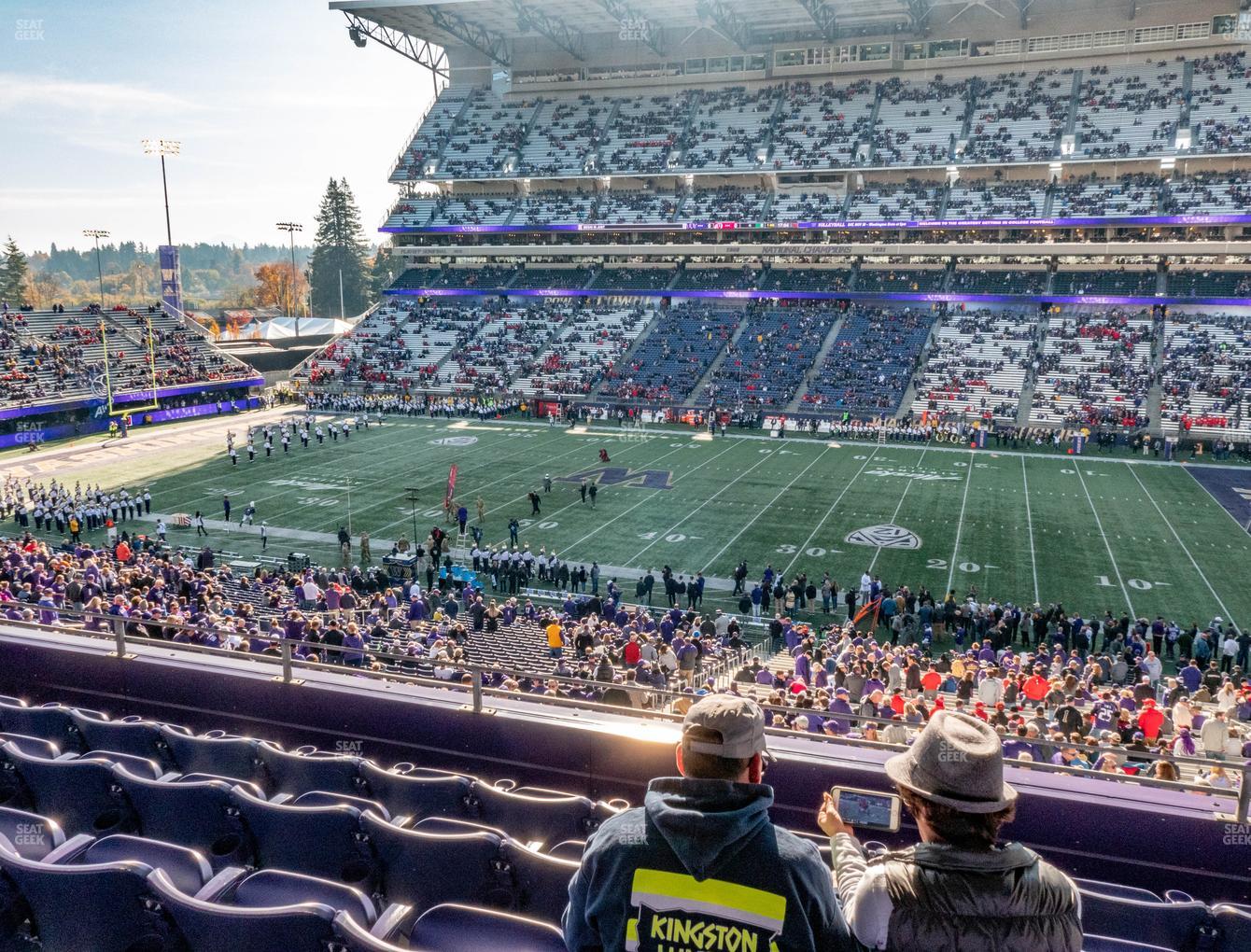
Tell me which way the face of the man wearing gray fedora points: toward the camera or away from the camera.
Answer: away from the camera

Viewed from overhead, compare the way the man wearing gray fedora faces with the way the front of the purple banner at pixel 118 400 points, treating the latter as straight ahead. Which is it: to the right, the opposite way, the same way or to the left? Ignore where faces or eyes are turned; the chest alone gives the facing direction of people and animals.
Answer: to the left

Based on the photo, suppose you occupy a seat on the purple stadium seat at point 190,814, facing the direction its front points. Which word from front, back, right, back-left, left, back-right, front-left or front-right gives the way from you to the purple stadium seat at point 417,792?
front-right

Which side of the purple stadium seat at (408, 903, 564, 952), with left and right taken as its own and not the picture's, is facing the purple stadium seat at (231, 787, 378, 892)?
left

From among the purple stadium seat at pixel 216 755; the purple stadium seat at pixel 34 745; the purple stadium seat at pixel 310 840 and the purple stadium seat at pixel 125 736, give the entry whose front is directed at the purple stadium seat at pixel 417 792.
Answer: the purple stadium seat at pixel 310 840

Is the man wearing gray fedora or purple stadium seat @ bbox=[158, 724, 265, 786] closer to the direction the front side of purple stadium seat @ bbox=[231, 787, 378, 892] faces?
the purple stadium seat

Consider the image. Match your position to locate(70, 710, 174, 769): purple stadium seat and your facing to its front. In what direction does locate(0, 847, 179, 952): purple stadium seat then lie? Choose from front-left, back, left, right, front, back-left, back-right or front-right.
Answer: back-right

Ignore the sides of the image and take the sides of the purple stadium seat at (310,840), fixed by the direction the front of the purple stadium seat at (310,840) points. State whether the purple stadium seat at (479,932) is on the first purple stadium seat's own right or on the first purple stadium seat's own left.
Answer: on the first purple stadium seat's own right

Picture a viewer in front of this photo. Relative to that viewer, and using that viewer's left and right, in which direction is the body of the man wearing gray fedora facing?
facing away from the viewer

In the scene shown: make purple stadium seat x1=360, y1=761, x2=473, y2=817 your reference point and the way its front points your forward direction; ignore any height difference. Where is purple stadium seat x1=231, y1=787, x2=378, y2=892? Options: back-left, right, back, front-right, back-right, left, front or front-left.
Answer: back

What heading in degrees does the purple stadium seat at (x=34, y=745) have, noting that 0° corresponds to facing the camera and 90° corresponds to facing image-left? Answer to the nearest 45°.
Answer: approximately 225°

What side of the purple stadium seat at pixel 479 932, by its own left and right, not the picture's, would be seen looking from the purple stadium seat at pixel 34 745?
left

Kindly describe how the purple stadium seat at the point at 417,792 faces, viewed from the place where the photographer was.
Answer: facing away from the viewer and to the right of the viewer

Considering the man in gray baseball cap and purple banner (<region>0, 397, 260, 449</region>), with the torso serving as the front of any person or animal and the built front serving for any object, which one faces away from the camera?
the man in gray baseball cap

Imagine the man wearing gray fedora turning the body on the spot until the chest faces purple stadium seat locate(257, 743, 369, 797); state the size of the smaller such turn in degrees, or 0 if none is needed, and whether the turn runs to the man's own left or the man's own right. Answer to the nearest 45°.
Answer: approximately 45° to the man's own left

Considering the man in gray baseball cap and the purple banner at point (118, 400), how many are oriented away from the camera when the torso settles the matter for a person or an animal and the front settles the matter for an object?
1
